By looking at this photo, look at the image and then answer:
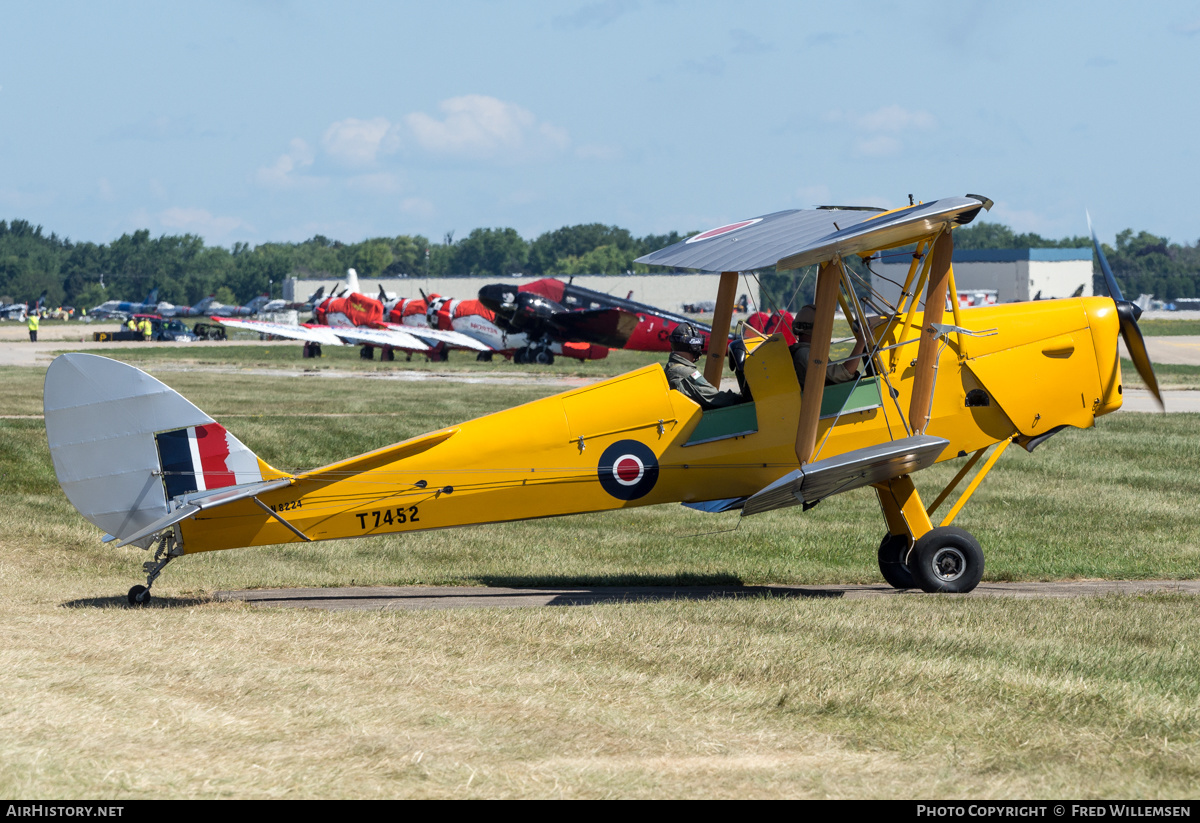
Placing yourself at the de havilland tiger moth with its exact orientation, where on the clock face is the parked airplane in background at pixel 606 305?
The parked airplane in background is roughly at 9 o'clock from the de havilland tiger moth.

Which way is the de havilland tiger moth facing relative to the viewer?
to the viewer's right

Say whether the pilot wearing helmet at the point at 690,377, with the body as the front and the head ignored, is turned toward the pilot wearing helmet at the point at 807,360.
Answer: yes

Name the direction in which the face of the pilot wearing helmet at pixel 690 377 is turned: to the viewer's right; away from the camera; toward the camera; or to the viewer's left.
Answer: to the viewer's right

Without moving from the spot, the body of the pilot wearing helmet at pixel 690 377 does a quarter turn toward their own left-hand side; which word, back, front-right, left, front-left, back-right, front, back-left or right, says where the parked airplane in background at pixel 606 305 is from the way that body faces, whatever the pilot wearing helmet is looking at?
front

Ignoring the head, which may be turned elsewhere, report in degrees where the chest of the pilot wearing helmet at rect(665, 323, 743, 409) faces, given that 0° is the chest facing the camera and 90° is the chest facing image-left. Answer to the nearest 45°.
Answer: approximately 270°
